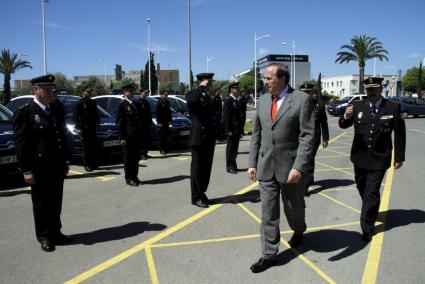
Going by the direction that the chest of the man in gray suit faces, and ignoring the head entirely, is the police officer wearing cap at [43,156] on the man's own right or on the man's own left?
on the man's own right

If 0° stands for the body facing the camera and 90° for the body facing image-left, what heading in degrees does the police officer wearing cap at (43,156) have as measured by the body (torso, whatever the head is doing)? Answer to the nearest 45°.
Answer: approximately 315°

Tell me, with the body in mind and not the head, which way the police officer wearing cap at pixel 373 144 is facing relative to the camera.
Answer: toward the camera

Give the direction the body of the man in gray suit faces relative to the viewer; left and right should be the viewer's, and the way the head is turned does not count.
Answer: facing the viewer and to the left of the viewer

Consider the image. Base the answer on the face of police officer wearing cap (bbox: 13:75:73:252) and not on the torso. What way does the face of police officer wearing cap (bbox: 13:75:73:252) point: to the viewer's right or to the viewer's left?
to the viewer's right

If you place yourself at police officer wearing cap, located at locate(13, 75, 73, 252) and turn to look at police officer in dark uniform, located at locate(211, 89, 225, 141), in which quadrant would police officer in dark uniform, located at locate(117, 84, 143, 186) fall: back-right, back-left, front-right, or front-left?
front-left

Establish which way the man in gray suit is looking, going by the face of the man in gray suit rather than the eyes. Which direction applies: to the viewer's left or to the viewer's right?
to the viewer's left

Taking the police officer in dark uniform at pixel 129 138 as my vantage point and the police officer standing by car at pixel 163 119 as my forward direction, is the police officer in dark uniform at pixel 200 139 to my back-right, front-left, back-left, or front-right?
back-right

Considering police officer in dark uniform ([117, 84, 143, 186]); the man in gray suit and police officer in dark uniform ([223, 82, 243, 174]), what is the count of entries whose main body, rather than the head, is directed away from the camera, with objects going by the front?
0

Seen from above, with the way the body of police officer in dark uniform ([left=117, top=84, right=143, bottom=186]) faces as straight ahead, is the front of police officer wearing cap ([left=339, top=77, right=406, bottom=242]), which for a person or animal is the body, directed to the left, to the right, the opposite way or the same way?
to the right

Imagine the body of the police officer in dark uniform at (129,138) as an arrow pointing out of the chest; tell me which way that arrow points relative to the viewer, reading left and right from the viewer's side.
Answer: facing the viewer and to the right of the viewer
